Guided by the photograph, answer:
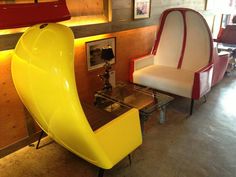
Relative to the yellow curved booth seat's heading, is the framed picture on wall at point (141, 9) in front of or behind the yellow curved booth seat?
in front

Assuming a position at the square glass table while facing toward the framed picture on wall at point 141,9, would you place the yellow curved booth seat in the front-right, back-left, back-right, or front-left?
back-left

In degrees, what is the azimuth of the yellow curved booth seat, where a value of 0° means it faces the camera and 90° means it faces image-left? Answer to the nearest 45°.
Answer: approximately 225°

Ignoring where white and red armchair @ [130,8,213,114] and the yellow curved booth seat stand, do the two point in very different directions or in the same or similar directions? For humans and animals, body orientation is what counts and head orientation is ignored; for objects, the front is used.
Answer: very different directions

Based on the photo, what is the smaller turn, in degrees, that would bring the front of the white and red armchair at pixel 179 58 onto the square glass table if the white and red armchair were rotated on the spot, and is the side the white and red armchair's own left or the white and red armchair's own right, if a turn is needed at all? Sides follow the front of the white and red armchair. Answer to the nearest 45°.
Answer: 0° — it already faces it

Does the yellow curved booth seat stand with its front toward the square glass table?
yes

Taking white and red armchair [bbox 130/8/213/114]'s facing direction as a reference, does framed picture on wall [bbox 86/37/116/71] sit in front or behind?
in front

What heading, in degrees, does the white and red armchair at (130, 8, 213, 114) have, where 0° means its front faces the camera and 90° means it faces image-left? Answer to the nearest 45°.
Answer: approximately 45°

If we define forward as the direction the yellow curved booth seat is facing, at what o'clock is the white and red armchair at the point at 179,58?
The white and red armchair is roughly at 12 o'clock from the yellow curved booth seat.
